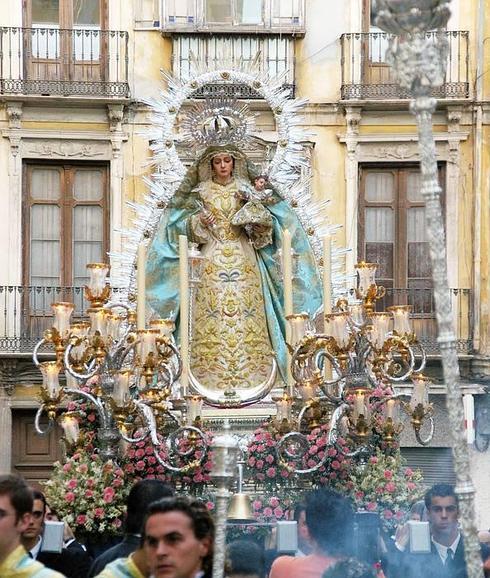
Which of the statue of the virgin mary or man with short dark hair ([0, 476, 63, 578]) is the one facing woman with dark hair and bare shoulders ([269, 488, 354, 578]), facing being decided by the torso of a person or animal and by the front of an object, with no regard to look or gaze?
the statue of the virgin mary

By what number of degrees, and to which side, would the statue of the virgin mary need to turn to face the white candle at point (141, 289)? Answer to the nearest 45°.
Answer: approximately 45° to its right

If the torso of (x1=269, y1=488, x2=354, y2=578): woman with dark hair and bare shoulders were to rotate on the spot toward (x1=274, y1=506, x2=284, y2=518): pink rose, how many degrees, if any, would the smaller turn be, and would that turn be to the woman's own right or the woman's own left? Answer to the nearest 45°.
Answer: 0° — they already face it

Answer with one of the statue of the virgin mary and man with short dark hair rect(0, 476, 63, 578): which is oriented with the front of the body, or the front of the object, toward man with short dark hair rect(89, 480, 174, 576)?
the statue of the virgin mary

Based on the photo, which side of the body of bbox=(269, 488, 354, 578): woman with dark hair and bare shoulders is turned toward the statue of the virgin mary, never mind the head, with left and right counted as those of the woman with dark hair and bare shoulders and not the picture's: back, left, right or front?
front

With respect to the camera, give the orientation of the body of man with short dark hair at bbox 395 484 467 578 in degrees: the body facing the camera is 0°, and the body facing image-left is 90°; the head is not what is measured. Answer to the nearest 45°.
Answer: approximately 0°

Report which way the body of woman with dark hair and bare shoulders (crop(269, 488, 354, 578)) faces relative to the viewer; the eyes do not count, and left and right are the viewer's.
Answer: facing away from the viewer
